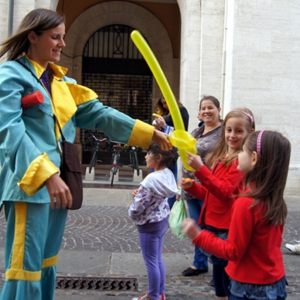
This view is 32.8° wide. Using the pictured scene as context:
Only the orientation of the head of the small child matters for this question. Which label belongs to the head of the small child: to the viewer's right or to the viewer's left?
to the viewer's left

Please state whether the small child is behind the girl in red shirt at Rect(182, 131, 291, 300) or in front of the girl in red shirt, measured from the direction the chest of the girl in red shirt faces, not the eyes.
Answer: in front

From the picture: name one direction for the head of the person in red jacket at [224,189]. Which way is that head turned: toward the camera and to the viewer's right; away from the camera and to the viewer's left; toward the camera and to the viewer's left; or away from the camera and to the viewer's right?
toward the camera and to the viewer's left

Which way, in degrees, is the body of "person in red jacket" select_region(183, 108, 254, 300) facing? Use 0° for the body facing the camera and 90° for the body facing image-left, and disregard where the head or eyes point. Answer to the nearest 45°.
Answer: approximately 45°

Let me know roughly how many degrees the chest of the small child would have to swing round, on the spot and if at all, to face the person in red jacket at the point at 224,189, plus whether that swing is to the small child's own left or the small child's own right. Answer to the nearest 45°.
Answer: approximately 135° to the small child's own left

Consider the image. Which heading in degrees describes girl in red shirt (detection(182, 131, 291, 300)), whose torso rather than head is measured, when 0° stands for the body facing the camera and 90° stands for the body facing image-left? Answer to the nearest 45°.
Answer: approximately 135°

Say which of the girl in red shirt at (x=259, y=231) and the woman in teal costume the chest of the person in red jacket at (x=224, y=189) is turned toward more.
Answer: the woman in teal costume

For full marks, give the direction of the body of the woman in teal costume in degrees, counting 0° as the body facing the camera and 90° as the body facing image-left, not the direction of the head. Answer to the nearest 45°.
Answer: approximately 315°

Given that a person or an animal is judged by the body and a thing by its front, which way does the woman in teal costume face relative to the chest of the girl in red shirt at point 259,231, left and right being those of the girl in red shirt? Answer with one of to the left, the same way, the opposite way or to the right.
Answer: the opposite way

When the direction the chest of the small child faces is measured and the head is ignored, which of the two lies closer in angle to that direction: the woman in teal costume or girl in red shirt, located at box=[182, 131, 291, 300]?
the woman in teal costume

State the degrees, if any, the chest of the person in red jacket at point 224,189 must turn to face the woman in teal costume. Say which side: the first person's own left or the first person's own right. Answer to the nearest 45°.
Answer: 0° — they already face them

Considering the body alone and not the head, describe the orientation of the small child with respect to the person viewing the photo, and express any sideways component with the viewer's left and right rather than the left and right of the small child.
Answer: facing to the left of the viewer

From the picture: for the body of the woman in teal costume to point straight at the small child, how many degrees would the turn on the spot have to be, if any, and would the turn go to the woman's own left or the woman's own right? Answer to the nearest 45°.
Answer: approximately 90° to the woman's own left
